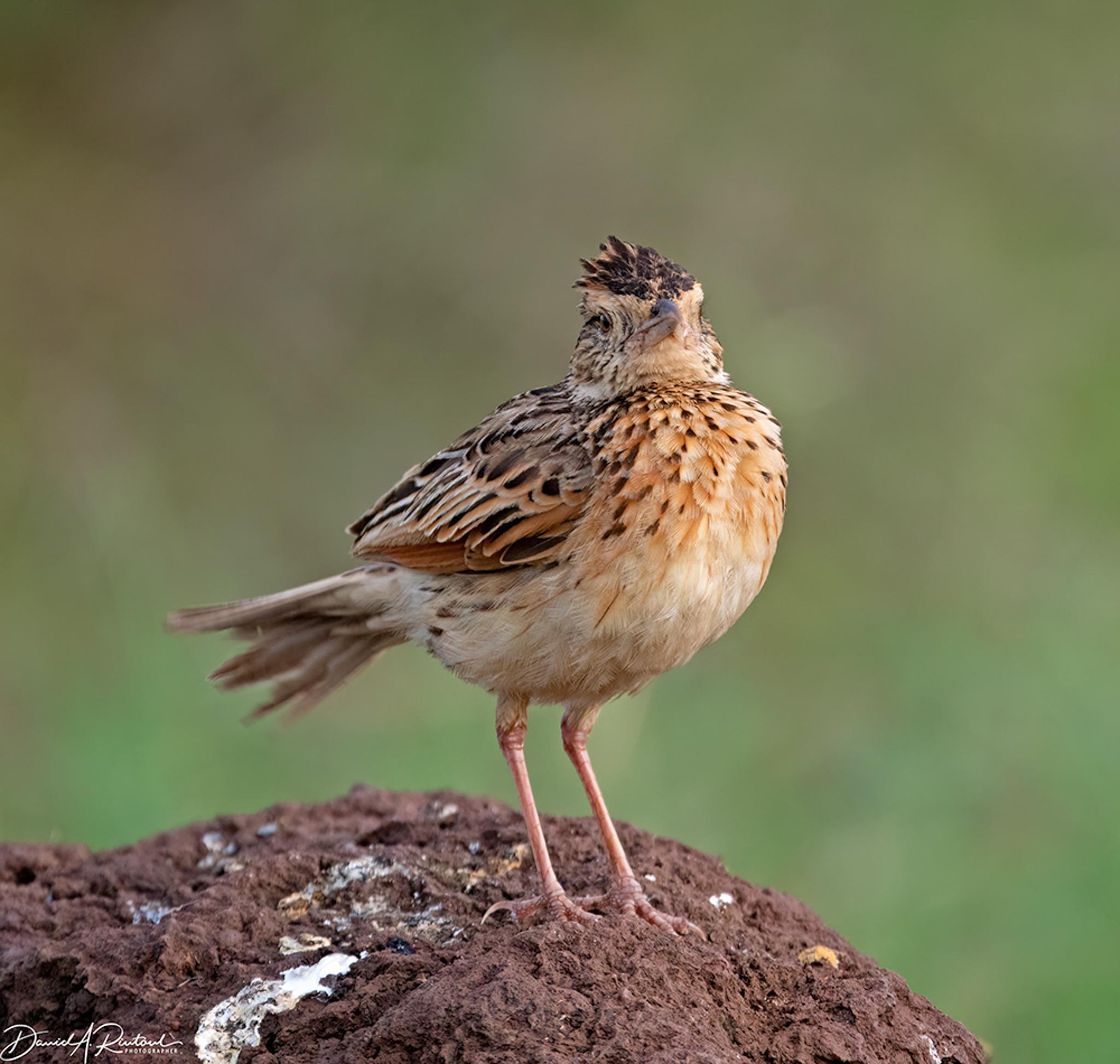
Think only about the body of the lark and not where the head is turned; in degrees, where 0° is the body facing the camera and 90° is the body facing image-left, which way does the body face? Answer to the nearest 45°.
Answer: approximately 315°
